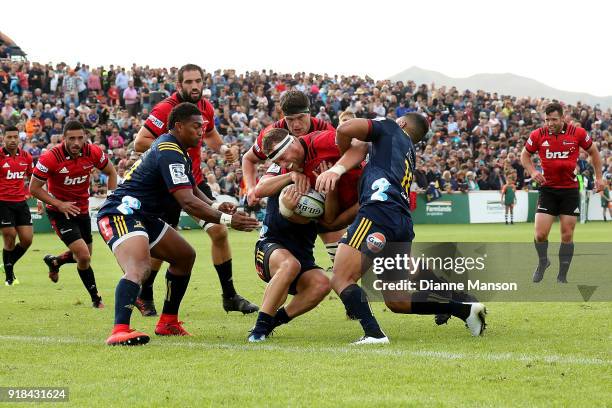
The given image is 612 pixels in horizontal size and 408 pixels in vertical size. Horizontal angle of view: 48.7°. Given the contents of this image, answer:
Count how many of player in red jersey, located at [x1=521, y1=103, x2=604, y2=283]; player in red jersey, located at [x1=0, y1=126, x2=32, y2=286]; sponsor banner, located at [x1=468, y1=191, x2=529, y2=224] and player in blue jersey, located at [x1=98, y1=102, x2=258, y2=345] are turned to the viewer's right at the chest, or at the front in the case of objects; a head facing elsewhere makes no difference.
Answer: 1

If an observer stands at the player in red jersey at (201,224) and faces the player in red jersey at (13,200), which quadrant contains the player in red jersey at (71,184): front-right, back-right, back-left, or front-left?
front-left

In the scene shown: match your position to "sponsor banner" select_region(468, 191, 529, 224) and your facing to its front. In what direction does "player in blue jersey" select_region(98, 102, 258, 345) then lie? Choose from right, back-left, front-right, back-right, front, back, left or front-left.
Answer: front

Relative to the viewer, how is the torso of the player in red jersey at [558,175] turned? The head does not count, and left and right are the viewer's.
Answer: facing the viewer

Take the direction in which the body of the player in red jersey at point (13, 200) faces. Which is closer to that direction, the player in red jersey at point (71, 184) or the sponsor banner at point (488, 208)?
the player in red jersey

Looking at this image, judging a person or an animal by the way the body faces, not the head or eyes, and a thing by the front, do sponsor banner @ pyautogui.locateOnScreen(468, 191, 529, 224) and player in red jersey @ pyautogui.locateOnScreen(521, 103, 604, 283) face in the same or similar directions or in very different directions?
same or similar directions

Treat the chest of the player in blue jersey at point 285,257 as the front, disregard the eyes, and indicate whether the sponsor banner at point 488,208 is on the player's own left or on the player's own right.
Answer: on the player's own left

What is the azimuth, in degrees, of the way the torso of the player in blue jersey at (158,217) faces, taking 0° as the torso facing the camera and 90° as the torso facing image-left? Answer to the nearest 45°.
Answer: approximately 270°

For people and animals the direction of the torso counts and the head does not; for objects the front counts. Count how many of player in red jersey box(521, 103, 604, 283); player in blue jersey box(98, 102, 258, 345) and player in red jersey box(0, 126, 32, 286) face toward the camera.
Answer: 2

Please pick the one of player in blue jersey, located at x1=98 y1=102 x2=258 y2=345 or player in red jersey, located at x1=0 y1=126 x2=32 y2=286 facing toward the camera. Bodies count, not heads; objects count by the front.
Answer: the player in red jersey

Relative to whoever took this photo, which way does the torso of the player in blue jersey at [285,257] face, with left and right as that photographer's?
facing the viewer and to the right of the viewer

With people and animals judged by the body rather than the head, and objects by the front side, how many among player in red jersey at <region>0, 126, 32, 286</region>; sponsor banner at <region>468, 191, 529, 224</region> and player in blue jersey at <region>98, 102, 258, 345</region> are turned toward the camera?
2

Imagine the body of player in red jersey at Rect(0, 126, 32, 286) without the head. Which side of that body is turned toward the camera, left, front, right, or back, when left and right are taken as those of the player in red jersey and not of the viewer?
front
